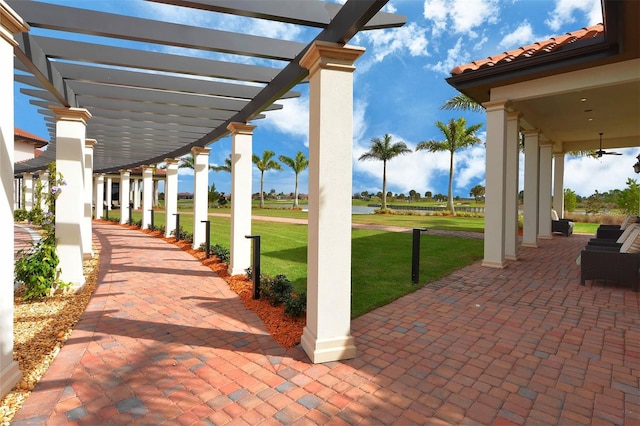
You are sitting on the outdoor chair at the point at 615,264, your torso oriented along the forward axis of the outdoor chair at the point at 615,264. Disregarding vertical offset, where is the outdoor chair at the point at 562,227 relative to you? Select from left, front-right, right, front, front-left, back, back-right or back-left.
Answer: right

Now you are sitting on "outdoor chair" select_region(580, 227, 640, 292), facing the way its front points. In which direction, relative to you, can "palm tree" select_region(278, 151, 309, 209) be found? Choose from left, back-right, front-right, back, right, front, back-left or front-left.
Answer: front-right

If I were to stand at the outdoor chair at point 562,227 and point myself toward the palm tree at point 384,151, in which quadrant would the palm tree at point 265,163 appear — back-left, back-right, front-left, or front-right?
front-left

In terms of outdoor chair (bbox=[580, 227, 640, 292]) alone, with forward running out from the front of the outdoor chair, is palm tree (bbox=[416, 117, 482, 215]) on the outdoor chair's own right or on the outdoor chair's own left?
on the outdoor chair's own right

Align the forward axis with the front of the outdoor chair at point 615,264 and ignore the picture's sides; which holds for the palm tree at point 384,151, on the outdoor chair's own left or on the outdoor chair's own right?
on the outdoor chair's own right

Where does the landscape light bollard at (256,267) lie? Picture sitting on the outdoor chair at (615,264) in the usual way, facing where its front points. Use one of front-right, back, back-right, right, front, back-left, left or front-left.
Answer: front-left

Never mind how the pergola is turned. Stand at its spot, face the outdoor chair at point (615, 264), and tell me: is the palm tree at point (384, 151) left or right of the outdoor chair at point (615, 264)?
left

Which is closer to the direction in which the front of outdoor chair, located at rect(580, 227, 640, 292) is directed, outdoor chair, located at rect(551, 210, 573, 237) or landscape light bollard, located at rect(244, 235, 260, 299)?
the landscape light bollard

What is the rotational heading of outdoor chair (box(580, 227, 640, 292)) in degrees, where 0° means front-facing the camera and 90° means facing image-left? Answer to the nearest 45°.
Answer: approximately 90°
